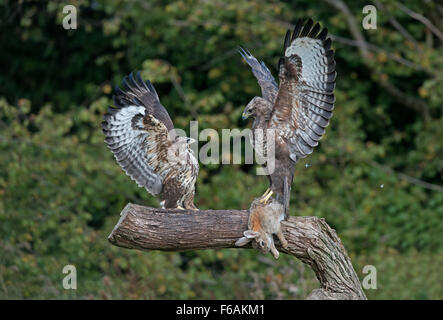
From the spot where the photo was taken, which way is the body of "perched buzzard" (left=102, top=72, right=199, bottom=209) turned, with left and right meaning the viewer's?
facing to the right of the viewer
